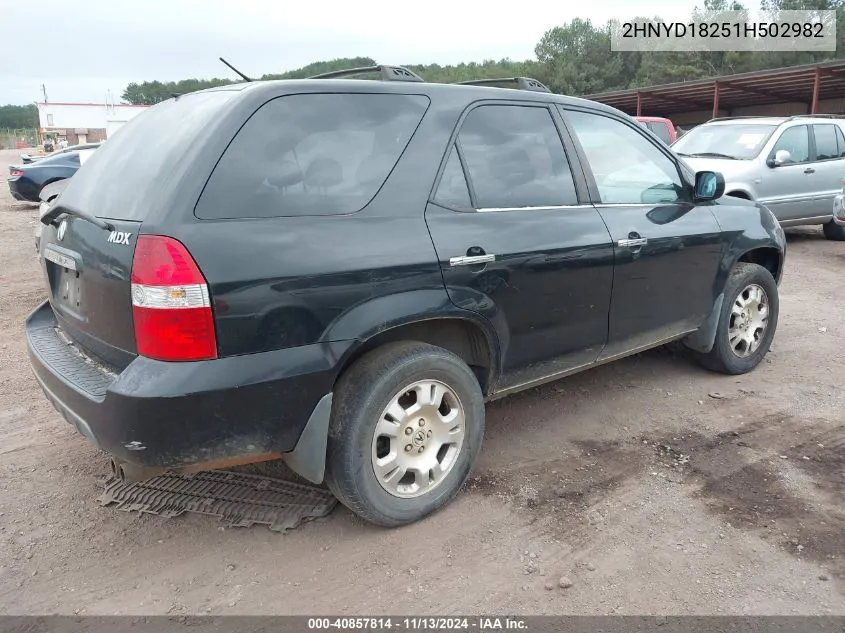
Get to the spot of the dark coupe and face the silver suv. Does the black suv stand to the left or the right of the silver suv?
right

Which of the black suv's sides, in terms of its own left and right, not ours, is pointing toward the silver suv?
front

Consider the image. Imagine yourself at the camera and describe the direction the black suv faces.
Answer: facing away from the viewer and to the right of the viewer

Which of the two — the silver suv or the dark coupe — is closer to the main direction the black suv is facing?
the silver suv

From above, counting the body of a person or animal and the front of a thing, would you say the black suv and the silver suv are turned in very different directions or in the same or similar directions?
very different directions

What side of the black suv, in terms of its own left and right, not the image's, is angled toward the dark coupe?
left

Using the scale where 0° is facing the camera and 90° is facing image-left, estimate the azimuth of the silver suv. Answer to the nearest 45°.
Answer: approximately 45°

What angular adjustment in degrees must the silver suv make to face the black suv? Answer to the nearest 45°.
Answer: approximately 45° to its left
